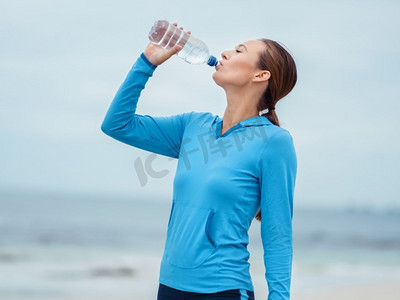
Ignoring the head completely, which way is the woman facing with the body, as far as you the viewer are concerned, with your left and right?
facing the viewer and to the left of the viewer

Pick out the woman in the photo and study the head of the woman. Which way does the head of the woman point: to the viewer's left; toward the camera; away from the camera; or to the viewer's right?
to the viewer's left
